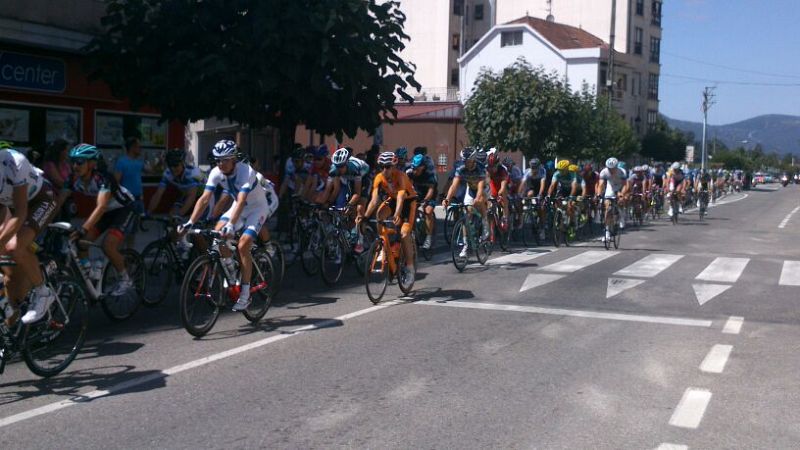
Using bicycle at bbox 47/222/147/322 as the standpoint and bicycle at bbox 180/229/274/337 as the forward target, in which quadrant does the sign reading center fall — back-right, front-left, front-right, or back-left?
back-left

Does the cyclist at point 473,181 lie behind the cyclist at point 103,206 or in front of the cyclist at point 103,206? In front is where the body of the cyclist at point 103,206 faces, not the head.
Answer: behind

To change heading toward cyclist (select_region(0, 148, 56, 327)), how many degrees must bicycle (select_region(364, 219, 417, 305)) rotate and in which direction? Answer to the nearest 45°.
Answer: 0° — it already faces them

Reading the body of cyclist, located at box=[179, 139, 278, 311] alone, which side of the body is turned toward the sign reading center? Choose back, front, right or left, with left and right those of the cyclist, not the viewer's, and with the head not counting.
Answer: right

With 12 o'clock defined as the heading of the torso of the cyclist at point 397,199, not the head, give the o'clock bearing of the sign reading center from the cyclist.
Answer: The sign reading center is roughly at 3 o'clock from the cyclist.

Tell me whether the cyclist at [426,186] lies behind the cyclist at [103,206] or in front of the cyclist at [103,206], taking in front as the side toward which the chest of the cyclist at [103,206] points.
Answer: behind

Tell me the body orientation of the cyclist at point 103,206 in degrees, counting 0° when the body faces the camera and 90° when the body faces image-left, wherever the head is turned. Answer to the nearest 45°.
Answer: approximately 45°

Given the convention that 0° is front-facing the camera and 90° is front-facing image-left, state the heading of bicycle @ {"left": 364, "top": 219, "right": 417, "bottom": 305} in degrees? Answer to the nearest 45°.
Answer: approximately 45°

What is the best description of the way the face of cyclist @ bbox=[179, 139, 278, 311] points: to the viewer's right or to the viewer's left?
to the viewer's left
